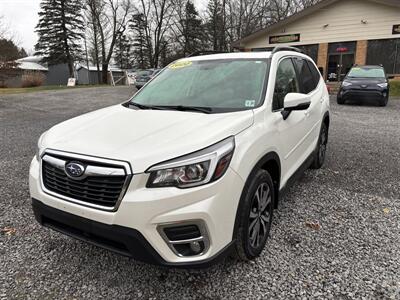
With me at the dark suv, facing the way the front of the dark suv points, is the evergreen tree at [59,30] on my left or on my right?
on my right

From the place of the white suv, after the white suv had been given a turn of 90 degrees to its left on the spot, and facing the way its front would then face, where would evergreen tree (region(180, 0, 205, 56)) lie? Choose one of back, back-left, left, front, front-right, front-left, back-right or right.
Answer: back-left

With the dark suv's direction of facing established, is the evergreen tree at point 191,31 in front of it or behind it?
behind

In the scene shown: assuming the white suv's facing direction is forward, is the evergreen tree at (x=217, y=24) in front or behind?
behind

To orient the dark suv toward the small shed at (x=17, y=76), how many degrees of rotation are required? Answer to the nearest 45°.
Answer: approximately 90° to its right

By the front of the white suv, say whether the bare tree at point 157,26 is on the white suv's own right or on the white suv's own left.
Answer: on the white suv's own right

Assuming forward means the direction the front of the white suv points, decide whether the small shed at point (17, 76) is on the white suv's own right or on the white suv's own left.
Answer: on the white suv's own right

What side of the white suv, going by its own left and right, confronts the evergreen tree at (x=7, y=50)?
right

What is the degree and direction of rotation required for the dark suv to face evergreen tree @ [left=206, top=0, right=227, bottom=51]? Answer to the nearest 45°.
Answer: approximately 135° to its right

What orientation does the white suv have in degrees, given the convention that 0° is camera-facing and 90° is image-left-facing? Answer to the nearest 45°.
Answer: approximately 45°

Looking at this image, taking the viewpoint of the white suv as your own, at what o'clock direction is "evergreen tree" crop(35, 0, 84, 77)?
The evergreen tree is roughly at 4 o'clock from the white suv.

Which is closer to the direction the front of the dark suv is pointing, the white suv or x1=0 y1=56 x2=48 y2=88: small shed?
the white suv

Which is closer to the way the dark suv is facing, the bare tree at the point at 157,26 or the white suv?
the white suv
